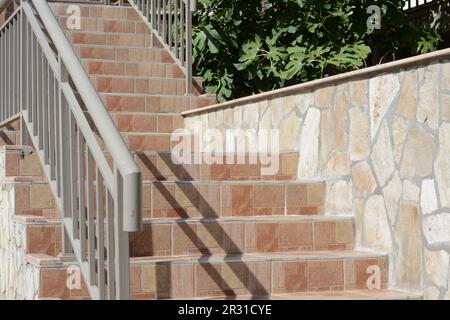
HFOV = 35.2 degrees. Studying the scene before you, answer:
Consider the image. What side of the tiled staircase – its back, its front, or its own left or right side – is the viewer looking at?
front
